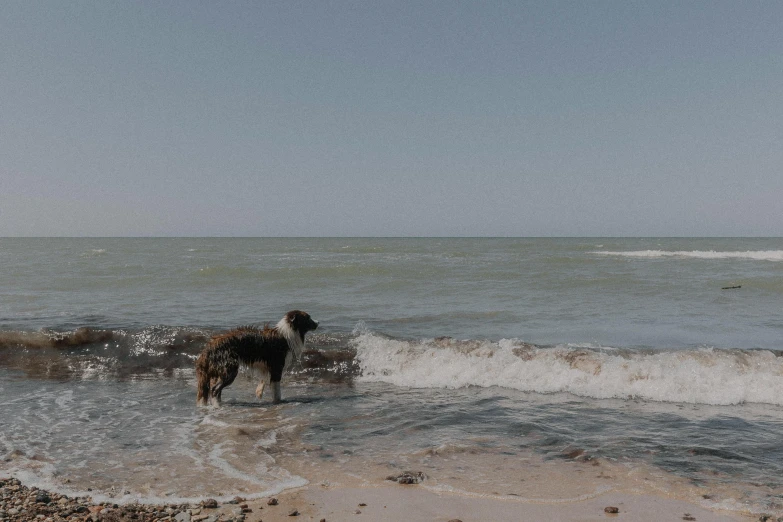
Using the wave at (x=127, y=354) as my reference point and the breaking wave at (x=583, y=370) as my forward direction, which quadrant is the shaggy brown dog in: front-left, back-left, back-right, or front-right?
front-right

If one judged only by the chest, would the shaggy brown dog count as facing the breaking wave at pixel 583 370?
yes

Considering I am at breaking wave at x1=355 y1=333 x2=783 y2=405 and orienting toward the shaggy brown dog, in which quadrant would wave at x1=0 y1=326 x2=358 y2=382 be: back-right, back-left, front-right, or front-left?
front-right

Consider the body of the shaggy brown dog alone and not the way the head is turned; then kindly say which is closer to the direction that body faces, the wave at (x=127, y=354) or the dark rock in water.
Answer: the dark rock in water

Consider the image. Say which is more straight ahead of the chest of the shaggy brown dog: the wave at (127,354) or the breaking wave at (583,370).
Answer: the breaking wave

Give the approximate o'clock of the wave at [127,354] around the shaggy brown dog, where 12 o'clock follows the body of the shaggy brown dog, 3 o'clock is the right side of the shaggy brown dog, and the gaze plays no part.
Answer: The wave is roughly at 8 o'clock from the shaggy brown dog.

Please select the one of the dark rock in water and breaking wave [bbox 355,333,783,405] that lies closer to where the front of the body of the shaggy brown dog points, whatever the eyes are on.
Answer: the breaking wave

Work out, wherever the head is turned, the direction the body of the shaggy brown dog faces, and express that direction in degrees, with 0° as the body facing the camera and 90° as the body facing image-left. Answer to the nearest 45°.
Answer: approximately 270°
